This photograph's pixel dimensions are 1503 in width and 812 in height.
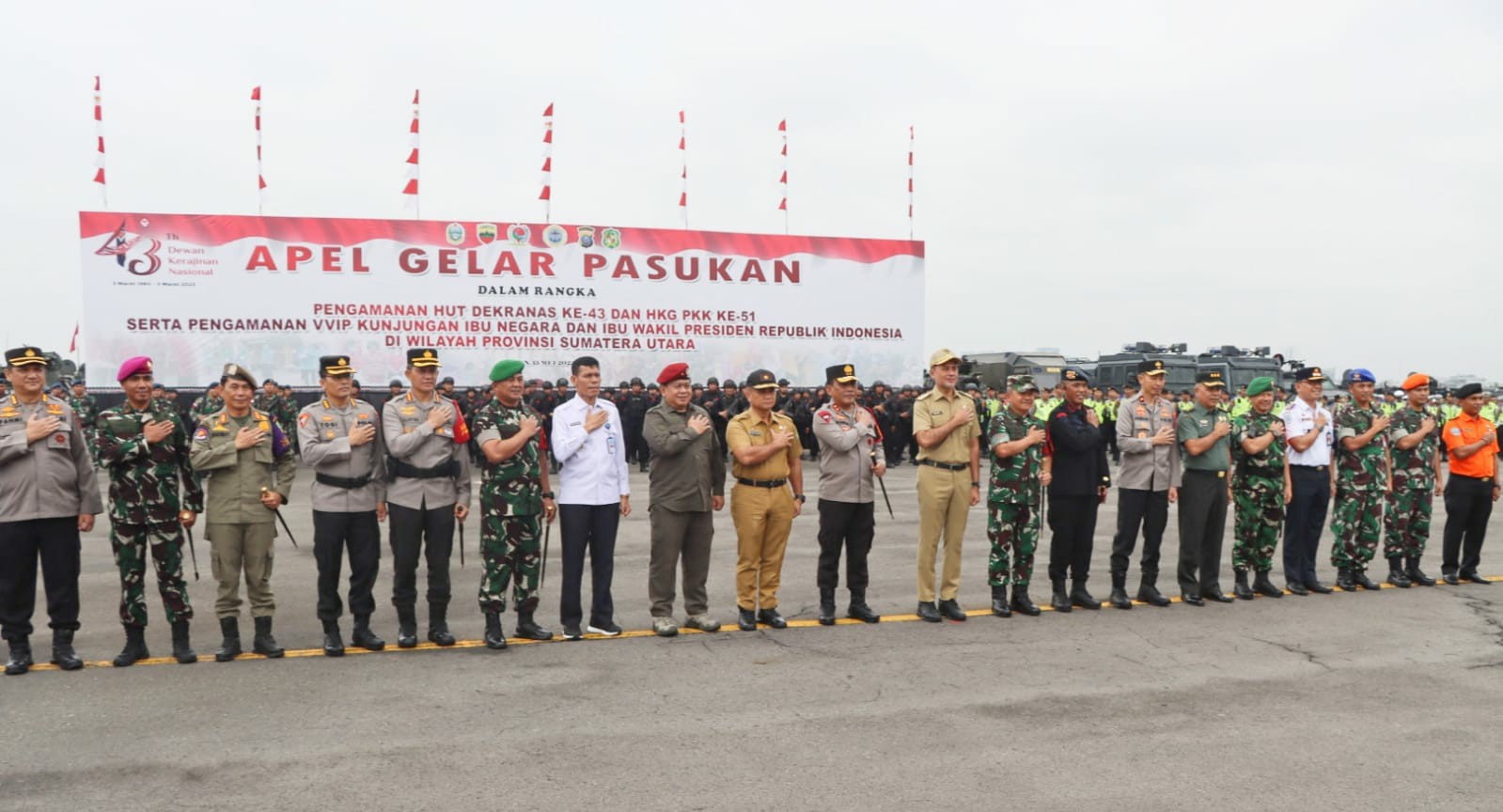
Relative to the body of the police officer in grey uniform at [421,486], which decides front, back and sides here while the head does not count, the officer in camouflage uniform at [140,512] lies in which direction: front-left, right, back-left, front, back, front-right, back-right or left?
right

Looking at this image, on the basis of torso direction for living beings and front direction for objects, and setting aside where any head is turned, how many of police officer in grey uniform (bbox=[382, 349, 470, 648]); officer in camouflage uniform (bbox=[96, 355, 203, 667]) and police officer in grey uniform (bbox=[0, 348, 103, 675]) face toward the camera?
3

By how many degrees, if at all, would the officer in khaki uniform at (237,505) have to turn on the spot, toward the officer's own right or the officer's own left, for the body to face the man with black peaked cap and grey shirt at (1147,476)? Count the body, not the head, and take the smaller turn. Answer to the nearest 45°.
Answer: approximately 90° to the officer's own left

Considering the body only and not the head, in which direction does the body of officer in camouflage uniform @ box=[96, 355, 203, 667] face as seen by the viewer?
toward the camera

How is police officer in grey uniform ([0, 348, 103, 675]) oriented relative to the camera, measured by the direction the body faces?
toward the camera

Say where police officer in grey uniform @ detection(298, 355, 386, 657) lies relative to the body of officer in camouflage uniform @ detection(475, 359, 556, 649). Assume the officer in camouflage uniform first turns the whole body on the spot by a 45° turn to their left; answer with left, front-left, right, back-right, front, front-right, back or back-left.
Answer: back

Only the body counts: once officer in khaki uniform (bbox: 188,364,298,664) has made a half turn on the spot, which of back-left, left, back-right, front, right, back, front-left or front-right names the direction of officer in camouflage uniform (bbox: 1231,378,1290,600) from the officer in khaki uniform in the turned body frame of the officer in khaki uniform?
right

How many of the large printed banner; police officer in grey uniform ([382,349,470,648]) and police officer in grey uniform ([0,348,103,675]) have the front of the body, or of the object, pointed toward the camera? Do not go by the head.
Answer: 3

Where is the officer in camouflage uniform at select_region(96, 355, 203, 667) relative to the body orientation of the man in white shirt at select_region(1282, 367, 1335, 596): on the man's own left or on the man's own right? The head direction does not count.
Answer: on the man's own right

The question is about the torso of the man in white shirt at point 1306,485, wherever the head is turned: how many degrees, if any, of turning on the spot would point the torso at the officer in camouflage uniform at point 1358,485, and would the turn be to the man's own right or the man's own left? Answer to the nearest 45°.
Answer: approximately 90° to the man's own left

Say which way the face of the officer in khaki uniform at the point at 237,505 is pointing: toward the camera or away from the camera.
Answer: toward the camera

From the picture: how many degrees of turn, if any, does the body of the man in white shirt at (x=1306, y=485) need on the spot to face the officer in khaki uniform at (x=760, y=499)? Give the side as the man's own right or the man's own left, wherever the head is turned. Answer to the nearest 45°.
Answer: approximately 90° to the man's own right

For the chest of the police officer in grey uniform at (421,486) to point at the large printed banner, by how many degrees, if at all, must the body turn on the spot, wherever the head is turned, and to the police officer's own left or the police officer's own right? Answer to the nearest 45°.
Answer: approximately 180°

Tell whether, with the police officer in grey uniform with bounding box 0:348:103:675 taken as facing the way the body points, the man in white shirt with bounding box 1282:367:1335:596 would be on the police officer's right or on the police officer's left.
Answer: on the police officer's left
